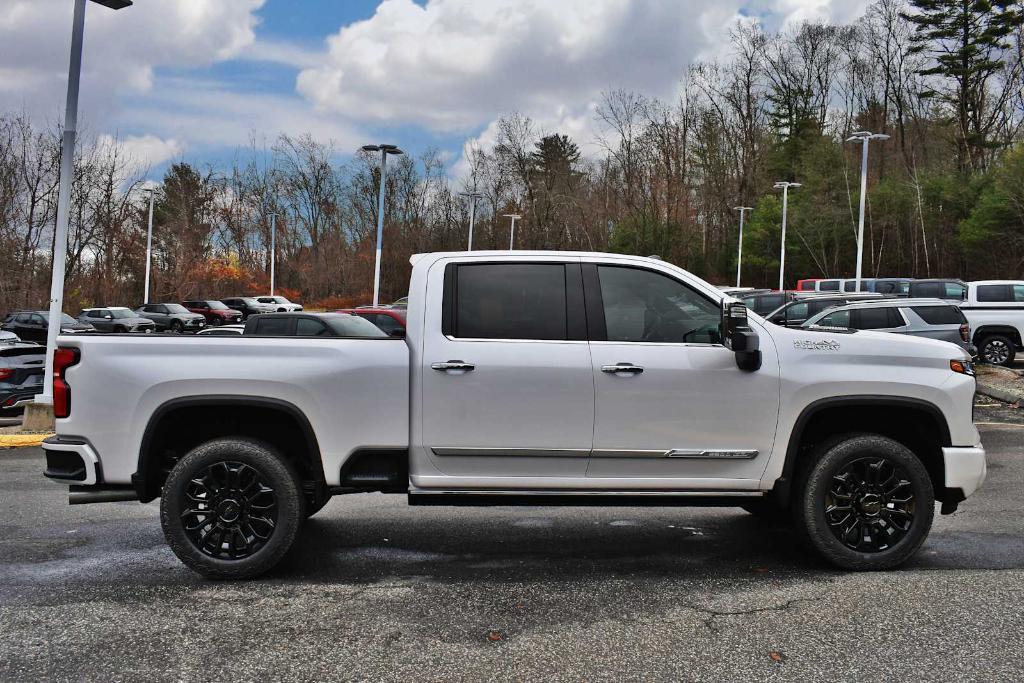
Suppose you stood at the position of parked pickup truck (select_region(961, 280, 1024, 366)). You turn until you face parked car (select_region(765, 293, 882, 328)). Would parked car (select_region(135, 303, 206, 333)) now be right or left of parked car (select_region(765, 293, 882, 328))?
right

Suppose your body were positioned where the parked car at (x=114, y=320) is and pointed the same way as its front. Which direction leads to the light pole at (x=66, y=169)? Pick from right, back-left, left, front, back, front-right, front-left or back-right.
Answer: front-right

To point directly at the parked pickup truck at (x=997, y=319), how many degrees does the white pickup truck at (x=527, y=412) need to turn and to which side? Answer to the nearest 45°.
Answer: approximately 45° to its left
